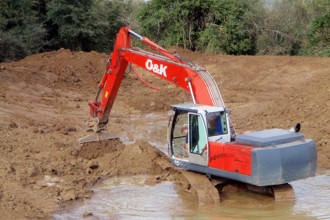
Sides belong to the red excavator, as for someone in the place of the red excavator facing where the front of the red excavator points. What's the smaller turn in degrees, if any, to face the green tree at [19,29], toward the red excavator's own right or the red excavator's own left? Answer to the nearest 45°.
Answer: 0° — it already faces it

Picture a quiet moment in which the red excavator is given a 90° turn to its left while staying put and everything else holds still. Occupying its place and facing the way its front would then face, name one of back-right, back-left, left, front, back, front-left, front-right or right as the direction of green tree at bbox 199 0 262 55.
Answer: back-right

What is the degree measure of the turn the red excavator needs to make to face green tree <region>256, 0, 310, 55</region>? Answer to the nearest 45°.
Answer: approximately 45° to its right

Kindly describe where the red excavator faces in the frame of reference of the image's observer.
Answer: facing away from the viewer and to the left of the viewer

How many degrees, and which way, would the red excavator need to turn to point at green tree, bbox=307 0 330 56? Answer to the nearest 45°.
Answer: approximately 45° to its right
